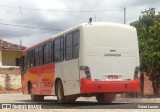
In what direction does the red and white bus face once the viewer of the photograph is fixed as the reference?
facing away from the viewer and to the left of the viewer

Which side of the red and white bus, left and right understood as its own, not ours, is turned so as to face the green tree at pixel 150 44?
right
